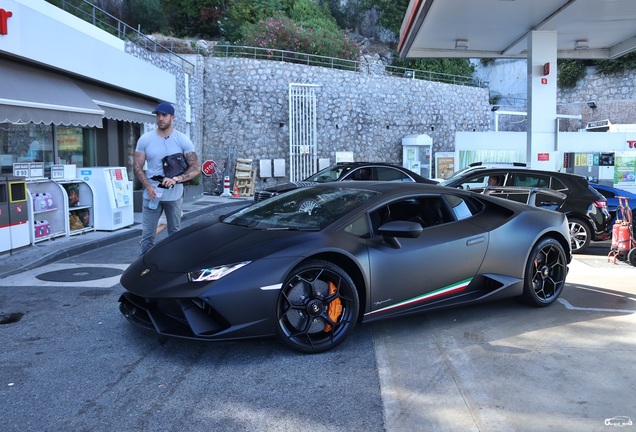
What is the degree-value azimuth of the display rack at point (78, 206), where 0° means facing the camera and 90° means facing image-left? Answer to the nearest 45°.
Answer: approximately 315°

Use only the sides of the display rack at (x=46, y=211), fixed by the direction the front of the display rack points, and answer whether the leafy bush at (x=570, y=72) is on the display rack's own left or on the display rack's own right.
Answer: on the display rack's own left

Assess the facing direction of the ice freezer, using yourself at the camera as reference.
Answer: facing the viewer and to the right of the viewer

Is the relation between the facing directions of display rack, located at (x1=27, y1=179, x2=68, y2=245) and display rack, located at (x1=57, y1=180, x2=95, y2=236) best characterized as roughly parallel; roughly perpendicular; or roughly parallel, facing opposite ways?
roughly parallel

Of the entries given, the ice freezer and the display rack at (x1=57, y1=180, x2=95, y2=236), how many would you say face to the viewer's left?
0

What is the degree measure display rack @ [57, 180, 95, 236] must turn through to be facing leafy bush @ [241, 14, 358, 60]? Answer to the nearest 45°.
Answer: approximately 90° to its left
